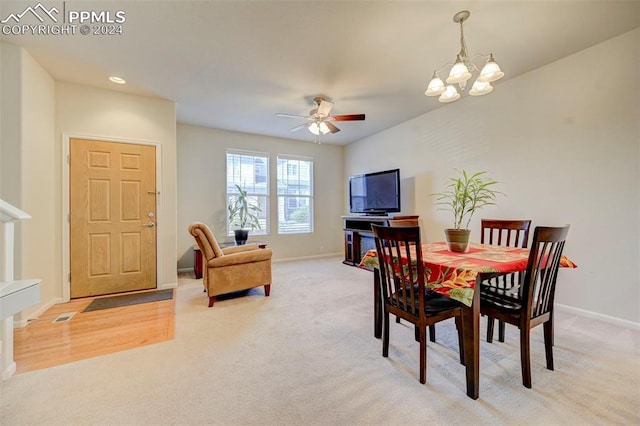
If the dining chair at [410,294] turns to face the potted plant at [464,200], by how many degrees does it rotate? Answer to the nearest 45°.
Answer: approximately 45° to its left

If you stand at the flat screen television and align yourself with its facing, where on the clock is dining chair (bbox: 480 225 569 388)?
The dining chair is roughly at 10 o'clock from the flat screen television.

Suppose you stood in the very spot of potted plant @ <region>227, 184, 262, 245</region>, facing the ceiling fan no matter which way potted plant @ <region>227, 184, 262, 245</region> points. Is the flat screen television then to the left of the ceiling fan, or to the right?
left

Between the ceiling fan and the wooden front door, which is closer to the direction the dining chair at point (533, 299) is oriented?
the ceiling fan

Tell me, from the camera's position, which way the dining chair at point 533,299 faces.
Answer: facing away from the viewer and to the left of the viewer

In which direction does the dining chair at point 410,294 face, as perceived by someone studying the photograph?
facing away from the viewer and to the right of the viewer

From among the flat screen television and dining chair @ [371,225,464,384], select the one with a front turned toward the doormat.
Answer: the flat screen television

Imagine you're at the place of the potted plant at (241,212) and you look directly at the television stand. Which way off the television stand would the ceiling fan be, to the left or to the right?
right
